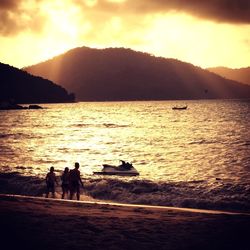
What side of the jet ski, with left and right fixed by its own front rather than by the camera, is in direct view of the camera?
right

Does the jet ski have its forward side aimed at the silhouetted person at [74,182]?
no
